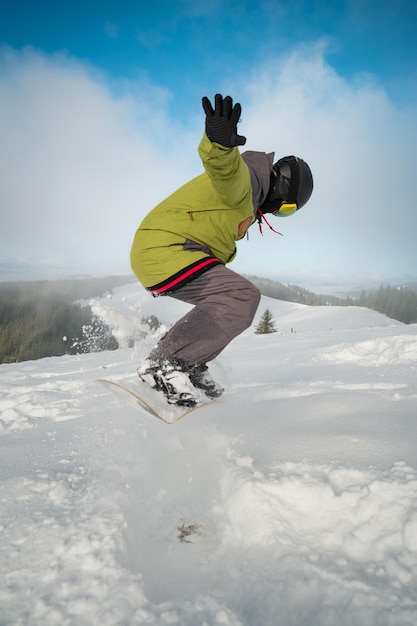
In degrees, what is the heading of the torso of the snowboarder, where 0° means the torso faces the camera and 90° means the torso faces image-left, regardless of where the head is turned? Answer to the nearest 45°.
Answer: approximately 270°
